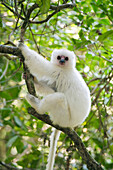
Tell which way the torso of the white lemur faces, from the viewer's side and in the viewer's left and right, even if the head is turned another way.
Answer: facing the viewer and to the left of the viewer

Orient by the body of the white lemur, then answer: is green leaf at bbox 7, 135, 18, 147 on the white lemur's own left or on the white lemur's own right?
on the white lemur's own right
